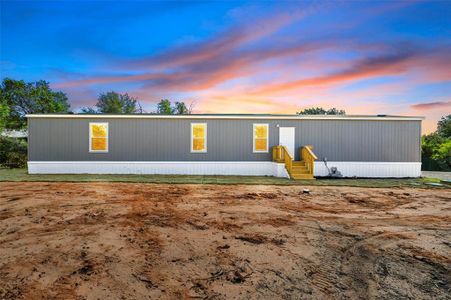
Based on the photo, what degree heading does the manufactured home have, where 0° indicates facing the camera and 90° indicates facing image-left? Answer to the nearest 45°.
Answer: approximately 0°

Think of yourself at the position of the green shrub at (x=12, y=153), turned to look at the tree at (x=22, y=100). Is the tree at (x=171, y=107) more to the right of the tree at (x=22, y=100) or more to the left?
right

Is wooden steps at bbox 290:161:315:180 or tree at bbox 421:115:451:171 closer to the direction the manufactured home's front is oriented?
the wooden steps

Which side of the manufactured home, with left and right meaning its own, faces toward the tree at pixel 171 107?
back

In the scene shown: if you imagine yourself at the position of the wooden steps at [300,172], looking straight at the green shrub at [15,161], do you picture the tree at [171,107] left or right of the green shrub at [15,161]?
right

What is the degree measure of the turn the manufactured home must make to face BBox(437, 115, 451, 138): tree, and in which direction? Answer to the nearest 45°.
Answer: approximately 135° to its left

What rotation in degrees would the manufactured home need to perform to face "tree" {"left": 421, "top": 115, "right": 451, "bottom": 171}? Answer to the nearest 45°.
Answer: approximately 90° to its left

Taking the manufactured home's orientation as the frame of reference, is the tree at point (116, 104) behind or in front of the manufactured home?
behind

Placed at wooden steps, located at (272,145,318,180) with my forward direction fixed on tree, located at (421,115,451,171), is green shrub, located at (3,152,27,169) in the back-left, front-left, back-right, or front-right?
back-left

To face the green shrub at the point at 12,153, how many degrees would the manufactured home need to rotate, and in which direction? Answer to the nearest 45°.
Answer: approximately 90° to its right
